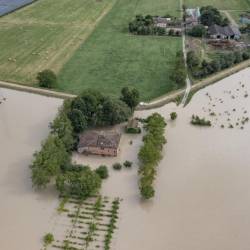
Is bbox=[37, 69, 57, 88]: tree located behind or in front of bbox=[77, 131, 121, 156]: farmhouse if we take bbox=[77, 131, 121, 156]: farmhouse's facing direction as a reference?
behind

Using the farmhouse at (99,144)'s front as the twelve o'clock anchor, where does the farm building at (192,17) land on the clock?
The farm building is roughly at 7 o'clock from the farmhouse.

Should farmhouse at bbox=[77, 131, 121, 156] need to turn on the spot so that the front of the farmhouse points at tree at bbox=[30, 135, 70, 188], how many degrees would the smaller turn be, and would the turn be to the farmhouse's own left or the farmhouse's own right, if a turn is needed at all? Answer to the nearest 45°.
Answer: approximately 45° to the farmhouse's own right

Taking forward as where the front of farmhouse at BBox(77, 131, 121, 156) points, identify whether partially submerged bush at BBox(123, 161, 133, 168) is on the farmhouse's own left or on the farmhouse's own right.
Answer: on the farmhouse's own left

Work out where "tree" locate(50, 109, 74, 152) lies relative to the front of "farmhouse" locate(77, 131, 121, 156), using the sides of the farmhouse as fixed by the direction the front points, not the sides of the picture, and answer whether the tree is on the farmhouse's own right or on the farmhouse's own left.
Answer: on the farmhouse's own right

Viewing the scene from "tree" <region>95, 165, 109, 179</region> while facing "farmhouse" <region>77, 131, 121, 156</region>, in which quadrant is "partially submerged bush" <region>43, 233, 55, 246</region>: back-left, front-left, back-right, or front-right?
back-left

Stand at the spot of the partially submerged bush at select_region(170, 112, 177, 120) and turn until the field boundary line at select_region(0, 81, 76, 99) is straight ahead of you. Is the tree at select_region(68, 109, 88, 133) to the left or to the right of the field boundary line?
left

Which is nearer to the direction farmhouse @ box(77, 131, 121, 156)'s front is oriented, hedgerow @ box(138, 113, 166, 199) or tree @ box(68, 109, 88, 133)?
the hedgerow

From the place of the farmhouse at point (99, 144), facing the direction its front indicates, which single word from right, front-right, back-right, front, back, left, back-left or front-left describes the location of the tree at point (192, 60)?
back-left

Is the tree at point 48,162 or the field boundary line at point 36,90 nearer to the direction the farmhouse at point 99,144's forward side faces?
the tree

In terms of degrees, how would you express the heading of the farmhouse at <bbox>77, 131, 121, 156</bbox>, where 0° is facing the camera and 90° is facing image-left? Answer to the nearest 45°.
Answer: approximately 0°

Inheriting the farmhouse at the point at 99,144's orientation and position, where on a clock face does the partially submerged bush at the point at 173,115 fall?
The partially submerged bush is roughly at 8 o'clock from the farmhouse.
